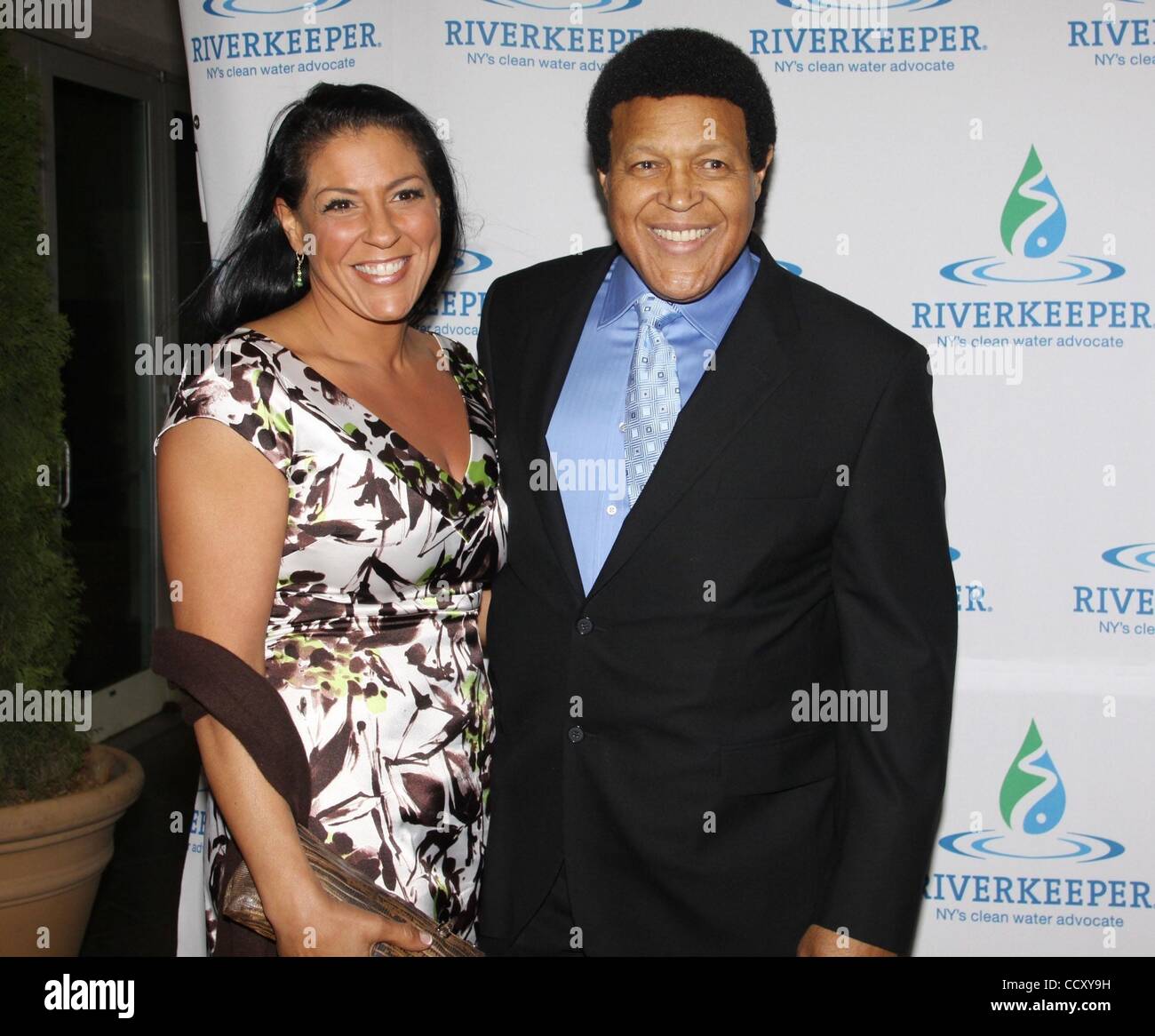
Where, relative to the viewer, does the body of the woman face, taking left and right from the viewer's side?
facing the viewer and to the right of the viewer

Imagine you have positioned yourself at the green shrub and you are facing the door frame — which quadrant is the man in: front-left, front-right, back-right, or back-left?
back-right

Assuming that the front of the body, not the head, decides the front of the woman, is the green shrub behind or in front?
behind

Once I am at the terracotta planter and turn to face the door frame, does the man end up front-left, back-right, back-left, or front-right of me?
back-right

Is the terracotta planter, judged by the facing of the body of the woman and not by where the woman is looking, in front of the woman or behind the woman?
behind
